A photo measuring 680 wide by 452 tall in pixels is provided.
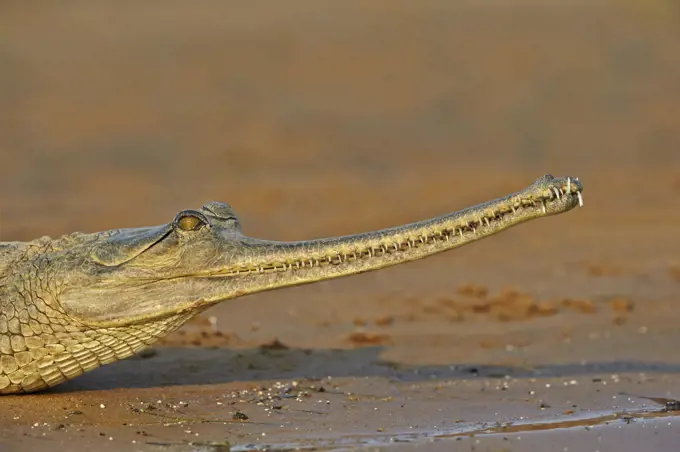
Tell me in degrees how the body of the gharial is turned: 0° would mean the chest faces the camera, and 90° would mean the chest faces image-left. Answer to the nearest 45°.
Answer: approximately 270°
